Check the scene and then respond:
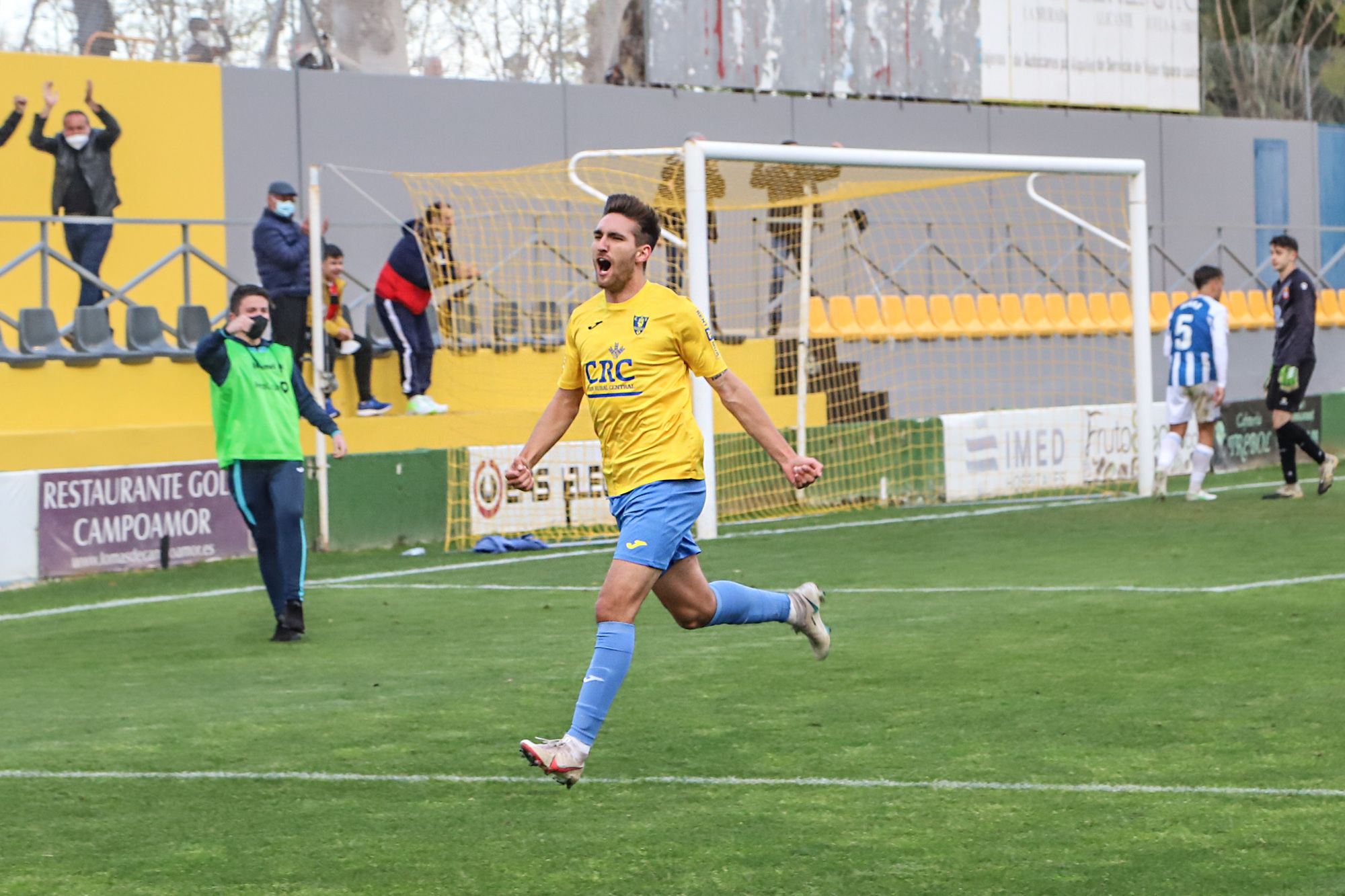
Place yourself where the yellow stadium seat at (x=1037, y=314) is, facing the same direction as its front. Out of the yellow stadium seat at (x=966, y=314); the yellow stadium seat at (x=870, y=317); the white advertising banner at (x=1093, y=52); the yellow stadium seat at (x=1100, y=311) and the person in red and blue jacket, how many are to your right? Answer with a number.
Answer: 3

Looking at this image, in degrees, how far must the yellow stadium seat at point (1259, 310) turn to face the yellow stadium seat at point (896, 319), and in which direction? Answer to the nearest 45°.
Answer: approximately 90° to its right

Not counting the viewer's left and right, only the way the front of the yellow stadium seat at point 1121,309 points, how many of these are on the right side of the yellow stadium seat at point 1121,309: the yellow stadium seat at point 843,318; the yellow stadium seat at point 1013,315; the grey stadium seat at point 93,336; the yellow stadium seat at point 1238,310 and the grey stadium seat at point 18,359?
4

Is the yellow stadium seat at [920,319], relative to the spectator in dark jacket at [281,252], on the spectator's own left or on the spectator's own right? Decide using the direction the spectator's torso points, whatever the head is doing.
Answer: on the spectator's own left

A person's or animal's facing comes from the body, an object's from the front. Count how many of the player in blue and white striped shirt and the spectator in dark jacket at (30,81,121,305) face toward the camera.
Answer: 1

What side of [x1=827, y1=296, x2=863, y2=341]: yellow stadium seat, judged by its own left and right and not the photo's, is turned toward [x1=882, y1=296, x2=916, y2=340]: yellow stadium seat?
left

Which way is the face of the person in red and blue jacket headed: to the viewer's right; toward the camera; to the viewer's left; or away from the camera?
to the viewer's right

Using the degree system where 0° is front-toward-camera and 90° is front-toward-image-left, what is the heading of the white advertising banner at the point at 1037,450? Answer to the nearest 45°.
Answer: approximately 315°

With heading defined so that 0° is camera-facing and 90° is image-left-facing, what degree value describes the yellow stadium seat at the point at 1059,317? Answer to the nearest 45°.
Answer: approximately 315°
